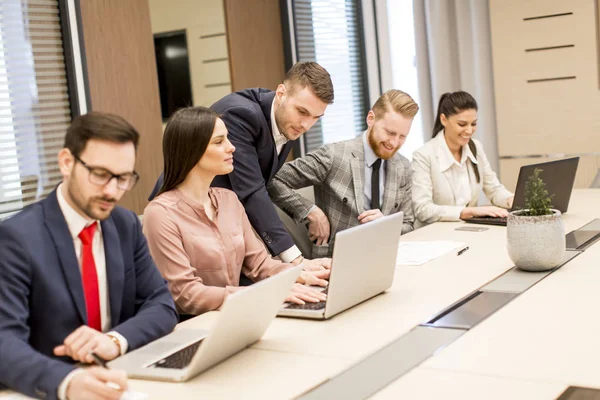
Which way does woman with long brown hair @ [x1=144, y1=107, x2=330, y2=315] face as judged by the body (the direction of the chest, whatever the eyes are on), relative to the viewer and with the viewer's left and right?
facing the viewer and to the right of the viewer

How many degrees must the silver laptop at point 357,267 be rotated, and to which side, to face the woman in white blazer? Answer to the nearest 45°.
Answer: approximately 45° to its right

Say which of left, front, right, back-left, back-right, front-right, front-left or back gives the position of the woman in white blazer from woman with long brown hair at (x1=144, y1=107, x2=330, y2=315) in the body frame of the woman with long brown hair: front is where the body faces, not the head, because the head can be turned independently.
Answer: left

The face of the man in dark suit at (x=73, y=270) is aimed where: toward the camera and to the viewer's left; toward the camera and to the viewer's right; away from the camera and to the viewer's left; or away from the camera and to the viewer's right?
toward the camera and to the viewer's right

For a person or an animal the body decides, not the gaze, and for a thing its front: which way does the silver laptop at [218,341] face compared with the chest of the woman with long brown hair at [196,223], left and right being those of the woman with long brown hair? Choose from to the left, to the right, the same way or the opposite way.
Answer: the opposite way

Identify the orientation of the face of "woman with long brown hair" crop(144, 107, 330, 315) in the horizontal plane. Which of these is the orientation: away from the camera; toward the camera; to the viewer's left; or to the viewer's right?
to the viewer's right

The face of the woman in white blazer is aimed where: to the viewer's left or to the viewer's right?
to the viewer's right

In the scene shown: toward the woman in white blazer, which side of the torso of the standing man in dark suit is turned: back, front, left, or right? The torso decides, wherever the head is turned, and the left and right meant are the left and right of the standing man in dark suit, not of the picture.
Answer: left

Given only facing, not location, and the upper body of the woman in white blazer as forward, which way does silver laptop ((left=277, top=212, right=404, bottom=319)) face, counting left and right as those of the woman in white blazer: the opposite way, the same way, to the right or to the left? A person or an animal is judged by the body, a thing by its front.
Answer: the opposite way

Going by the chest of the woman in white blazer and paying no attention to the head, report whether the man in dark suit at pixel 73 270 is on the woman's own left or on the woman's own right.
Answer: on the woman's own right

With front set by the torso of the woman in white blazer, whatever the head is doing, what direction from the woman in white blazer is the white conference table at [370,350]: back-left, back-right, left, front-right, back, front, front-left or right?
front-right

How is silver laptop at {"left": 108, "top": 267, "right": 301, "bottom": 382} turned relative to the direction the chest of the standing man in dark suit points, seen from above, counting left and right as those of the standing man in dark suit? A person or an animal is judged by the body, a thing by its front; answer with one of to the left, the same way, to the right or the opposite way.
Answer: the opposite way

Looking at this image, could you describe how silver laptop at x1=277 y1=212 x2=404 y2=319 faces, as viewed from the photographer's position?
facing away from the viewer and to the left of the viewer
